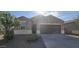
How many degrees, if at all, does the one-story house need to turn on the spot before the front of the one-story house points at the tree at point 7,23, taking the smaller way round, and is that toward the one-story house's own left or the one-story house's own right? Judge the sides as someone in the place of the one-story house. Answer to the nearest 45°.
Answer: approximately 90° to the one-story house's own right
